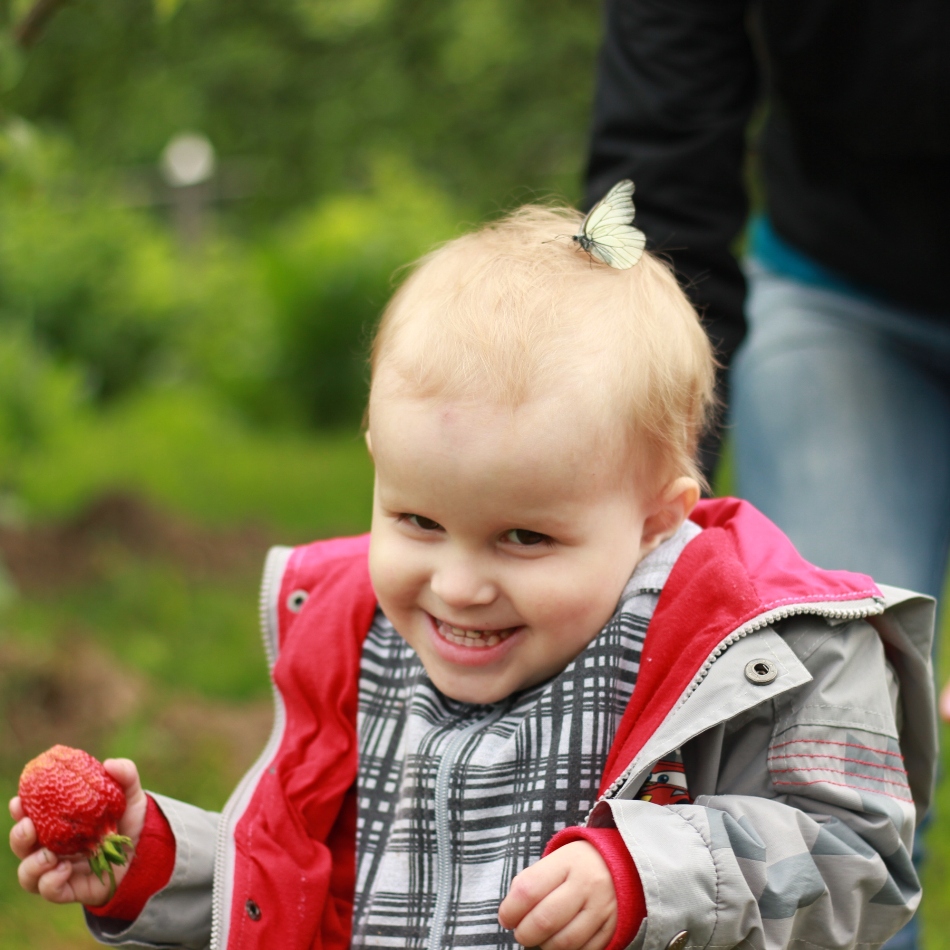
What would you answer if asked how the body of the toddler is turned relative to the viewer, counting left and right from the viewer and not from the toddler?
facing the viewer and to the left of the viewer

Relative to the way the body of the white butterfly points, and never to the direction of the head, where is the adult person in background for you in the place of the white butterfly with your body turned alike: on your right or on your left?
on your right

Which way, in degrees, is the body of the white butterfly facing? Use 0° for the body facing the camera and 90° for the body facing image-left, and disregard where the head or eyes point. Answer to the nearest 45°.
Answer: approximately 90°
